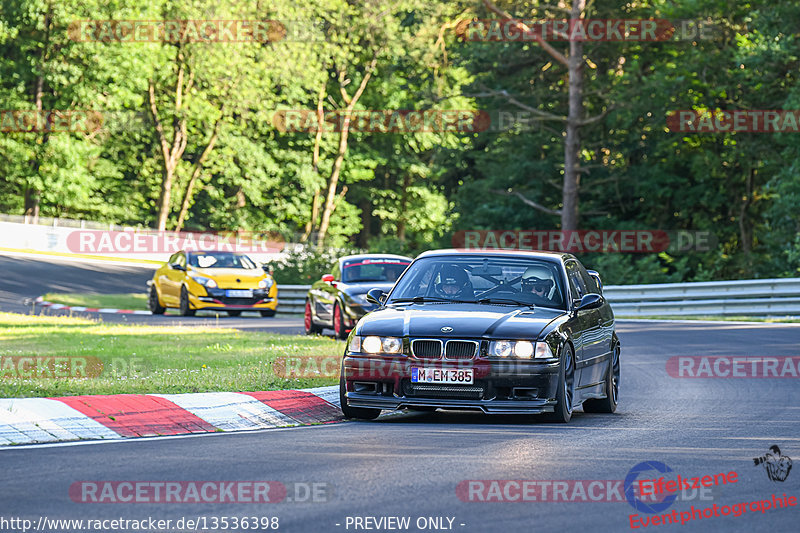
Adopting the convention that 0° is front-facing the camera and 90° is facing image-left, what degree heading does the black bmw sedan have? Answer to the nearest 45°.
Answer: approximately 0°

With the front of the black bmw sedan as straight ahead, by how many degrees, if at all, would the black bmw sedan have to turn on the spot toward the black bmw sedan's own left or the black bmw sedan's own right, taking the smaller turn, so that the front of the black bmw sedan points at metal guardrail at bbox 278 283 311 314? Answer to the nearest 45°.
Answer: approximately 180°

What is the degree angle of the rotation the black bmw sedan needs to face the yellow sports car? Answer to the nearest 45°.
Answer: approximately 180°

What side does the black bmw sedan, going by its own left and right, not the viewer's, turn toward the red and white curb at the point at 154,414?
right

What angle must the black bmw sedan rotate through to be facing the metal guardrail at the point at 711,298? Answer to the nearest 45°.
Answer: approximately 180°
